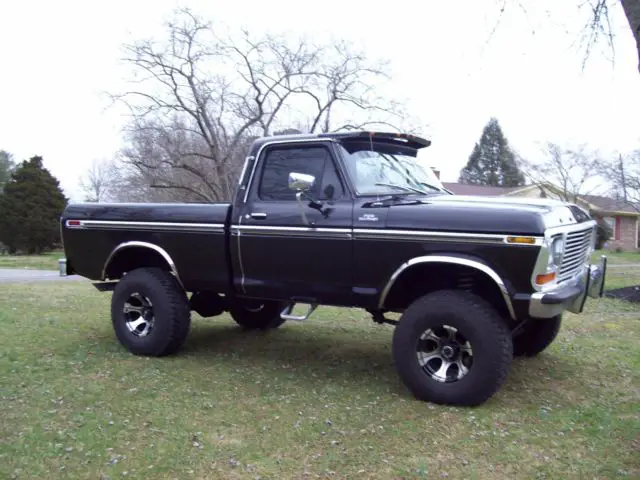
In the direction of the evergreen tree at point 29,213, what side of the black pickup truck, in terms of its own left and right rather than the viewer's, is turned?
back

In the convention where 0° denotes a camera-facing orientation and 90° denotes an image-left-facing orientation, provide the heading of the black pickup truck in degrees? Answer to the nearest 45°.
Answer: approximately 315°
